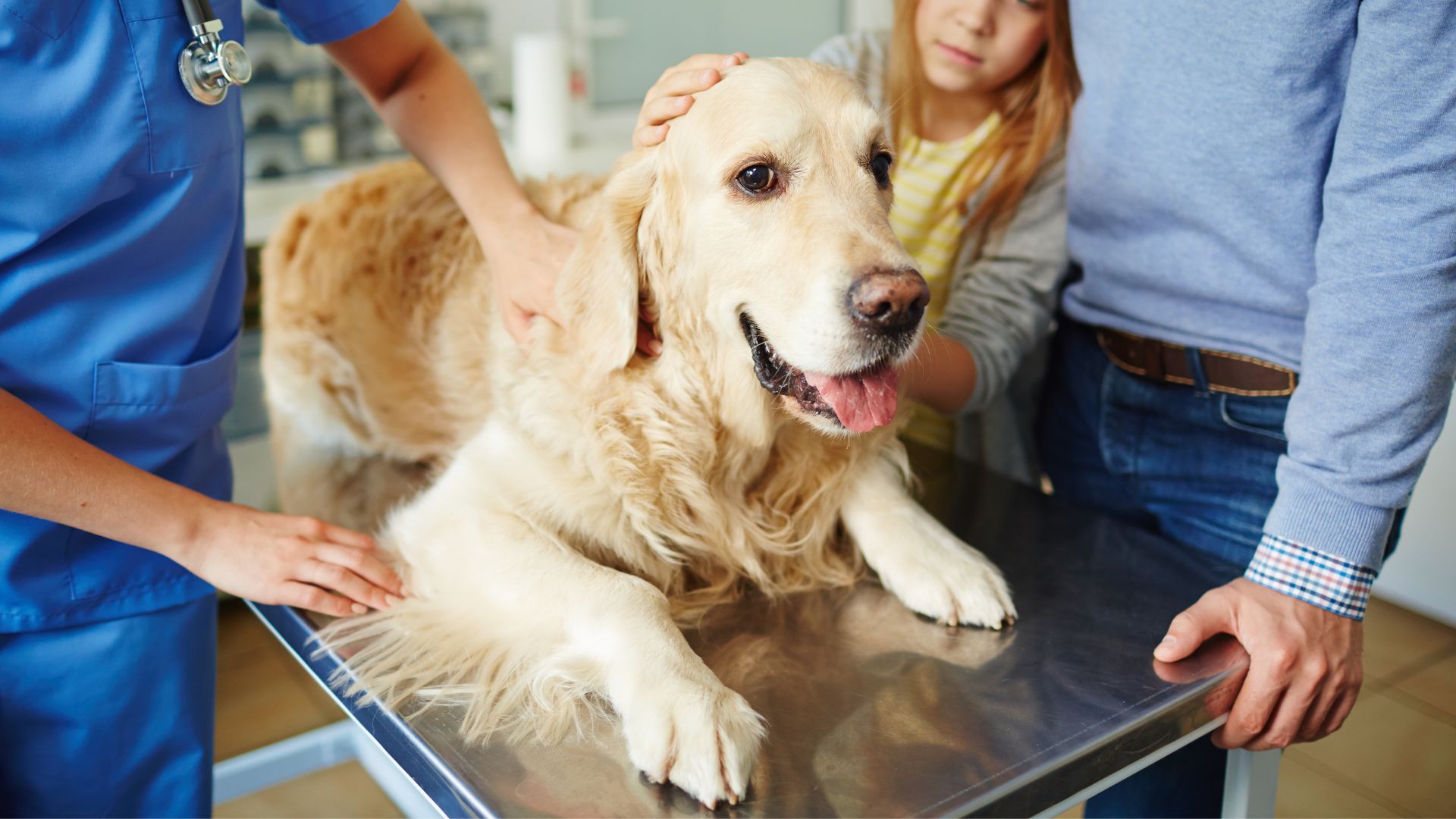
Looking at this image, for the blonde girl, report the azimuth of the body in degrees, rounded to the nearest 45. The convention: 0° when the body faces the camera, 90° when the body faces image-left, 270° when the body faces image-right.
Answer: approximately 45°

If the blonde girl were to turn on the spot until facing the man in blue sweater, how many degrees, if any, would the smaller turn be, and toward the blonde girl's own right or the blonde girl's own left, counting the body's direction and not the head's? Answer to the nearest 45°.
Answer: approximately 90° to the blonde girl's own left

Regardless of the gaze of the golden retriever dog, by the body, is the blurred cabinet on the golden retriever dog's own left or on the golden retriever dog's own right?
on the golden retriever dog's own left

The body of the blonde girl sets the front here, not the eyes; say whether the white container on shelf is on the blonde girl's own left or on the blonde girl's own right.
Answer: on the blonde girl's own right

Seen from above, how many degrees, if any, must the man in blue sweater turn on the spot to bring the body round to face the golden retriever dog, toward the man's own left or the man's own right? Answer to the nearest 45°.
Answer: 0° — they already face it

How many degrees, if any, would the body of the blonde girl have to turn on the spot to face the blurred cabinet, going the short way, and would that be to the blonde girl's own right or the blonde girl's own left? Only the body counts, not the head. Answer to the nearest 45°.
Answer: approximately 135° to the blonde girl's own right

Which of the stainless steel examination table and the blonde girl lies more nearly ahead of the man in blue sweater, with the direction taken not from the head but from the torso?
the stainless steel examination table

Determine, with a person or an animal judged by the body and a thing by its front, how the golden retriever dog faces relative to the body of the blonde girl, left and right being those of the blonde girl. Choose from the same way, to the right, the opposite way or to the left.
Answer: to the left

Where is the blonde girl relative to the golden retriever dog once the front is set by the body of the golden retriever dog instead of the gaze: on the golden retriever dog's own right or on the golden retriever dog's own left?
on the golden retriever dog's own left
